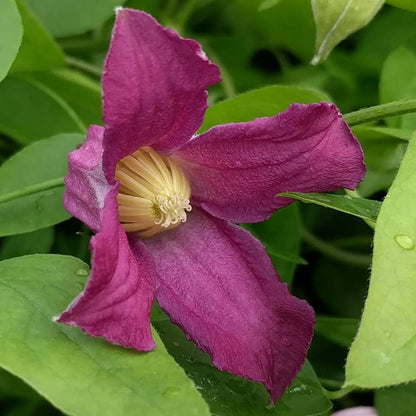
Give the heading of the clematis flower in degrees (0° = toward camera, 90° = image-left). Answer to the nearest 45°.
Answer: approximately 315°
